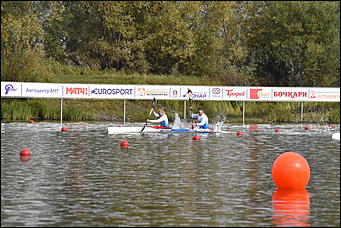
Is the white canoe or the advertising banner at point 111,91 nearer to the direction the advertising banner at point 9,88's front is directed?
the white canoe

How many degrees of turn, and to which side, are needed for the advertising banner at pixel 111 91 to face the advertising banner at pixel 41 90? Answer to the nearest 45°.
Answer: approximately 90° to its right

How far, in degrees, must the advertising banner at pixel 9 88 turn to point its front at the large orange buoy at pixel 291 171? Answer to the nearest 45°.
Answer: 0° — it already faces it

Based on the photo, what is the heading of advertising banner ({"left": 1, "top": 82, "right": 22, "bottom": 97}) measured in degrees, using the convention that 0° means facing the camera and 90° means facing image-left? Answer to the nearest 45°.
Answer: approximately 0°

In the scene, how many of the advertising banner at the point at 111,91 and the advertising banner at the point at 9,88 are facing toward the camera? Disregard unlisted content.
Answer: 2

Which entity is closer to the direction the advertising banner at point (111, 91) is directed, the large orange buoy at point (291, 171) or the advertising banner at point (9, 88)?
the large orange buoy

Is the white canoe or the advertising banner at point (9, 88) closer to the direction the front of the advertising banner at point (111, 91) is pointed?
the white canoe

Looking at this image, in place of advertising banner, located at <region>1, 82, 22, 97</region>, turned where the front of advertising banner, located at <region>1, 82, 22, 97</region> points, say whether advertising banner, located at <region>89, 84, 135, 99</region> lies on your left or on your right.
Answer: on your left

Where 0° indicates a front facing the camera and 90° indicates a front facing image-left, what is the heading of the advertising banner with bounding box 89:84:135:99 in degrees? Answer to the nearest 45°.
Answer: approximately 0°
